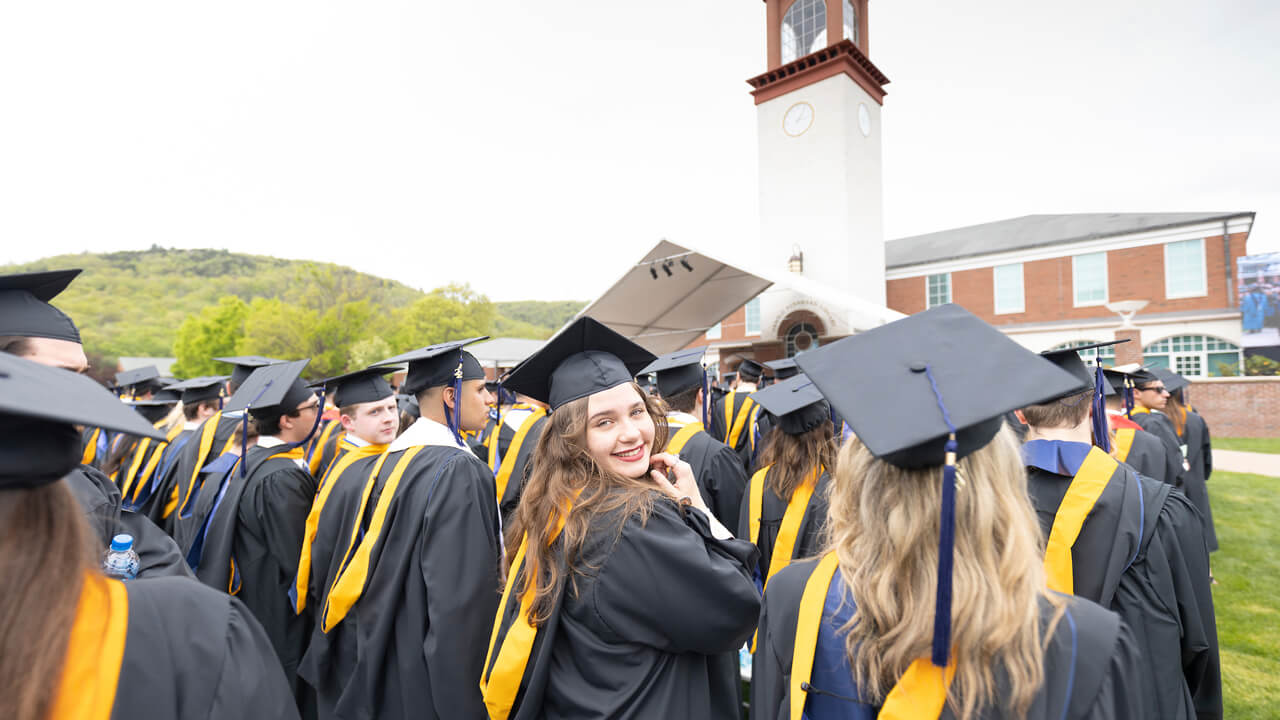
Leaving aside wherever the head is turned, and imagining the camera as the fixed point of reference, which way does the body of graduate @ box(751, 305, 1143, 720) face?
away from the camera

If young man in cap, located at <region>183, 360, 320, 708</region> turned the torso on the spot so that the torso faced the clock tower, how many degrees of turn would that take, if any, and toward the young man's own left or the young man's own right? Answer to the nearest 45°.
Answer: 0° — they already face it

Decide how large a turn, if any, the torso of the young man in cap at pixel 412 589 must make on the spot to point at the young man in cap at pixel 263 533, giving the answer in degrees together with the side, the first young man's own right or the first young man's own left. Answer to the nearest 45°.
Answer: approximately 90° to the first young man's own left

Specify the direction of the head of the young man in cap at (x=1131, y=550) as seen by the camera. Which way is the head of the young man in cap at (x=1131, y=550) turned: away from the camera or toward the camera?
away from the camera

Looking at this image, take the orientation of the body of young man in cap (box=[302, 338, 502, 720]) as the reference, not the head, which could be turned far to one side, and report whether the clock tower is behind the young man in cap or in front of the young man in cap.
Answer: in front

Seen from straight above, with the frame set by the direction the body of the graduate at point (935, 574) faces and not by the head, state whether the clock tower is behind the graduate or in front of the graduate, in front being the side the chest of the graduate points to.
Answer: in front

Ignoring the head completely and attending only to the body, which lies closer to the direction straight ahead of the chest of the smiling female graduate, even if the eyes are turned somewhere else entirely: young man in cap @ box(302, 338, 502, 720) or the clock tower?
the clock tower

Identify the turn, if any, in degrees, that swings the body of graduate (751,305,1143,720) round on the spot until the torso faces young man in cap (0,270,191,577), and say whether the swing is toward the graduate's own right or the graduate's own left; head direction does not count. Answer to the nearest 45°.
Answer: approximately 90° to the graduate's own left

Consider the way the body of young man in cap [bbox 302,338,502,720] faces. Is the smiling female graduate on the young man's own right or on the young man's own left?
on the young man's own right

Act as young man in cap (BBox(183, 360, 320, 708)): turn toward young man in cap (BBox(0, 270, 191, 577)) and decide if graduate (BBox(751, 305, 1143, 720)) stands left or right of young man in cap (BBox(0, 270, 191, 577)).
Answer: left
